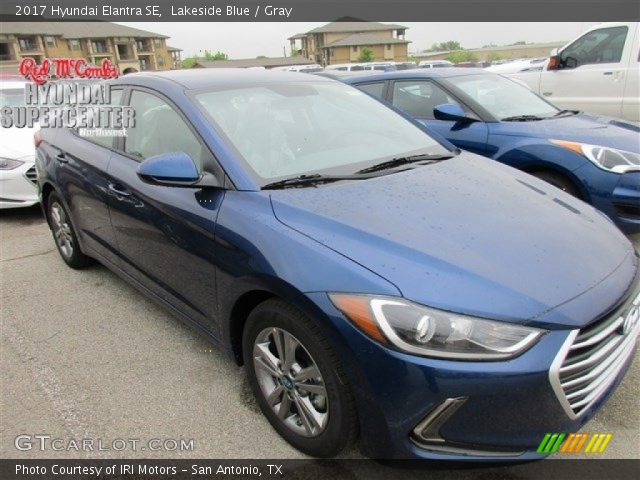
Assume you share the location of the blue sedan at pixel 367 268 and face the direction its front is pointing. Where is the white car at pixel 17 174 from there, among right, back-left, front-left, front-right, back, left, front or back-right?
back

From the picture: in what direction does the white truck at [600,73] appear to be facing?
to the viewer's left

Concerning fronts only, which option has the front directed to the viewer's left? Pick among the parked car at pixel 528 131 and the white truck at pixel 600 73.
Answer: the white truck

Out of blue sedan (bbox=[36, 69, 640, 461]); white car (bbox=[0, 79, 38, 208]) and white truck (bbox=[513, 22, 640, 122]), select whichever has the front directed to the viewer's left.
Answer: white truck (bbox=[513, 22, 640, 122])

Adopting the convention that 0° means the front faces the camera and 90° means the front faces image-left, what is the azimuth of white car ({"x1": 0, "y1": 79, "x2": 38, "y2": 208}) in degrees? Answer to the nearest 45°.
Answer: approximately 315°

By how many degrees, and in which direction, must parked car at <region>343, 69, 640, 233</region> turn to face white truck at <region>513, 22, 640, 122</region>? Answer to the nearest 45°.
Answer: approximately 135° to its left

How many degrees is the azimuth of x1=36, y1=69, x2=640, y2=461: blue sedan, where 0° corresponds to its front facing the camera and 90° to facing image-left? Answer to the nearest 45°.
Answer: approximately 315°

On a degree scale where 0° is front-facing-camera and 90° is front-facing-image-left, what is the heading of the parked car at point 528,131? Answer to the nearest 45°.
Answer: approximately 315°

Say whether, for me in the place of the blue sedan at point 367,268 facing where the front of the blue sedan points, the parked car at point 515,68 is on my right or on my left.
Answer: on my left

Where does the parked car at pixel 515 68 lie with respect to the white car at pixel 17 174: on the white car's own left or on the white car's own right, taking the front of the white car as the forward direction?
on the white car's own left

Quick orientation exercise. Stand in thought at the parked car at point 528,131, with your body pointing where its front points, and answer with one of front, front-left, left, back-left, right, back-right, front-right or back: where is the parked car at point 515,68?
back-left

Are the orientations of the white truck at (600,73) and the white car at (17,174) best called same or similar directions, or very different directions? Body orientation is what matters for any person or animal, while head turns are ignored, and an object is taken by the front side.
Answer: very different directions

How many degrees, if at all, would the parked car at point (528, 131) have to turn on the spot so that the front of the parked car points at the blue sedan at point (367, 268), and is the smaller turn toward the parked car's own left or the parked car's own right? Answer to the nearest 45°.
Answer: approximately 45° to the parked car's own right
